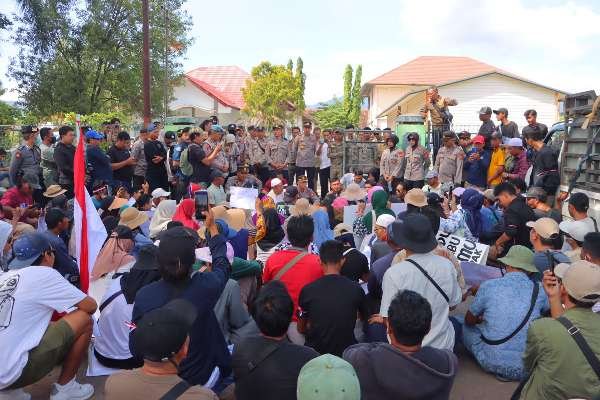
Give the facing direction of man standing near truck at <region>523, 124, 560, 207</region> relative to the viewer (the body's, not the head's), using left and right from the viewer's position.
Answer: facing to the left of the viewer

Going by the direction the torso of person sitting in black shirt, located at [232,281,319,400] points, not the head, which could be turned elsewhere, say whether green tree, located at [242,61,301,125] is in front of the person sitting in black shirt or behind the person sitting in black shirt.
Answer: in front

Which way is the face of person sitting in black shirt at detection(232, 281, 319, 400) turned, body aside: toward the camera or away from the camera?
away from the camera

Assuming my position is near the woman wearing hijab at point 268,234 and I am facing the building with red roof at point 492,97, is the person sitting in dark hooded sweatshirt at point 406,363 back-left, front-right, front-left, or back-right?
back-right

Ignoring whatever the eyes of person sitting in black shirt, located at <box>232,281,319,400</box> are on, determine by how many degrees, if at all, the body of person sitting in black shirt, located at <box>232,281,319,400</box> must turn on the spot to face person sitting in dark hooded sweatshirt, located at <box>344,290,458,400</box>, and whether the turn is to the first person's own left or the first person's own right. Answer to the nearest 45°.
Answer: approximately 90° to the first person's own right

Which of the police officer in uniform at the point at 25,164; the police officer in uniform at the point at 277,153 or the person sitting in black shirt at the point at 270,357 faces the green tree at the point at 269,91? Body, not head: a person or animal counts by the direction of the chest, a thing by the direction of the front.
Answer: the person sitting in black shirt

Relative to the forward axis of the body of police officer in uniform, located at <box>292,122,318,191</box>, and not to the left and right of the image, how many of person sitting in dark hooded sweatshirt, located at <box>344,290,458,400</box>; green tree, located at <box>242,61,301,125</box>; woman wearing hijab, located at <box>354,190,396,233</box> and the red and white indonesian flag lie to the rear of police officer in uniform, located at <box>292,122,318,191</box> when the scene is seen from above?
1

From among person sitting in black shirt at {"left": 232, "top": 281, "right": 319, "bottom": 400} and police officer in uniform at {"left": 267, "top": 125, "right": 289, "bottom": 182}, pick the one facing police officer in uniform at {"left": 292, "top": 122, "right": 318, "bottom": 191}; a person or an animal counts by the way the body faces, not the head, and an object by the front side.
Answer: the person sitting in black shirt

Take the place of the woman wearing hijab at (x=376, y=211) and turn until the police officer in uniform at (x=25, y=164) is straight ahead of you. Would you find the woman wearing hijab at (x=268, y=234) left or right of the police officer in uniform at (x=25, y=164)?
left

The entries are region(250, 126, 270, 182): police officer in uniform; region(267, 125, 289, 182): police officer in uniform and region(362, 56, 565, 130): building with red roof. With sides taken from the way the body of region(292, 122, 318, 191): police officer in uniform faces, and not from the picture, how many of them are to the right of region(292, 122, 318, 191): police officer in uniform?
2

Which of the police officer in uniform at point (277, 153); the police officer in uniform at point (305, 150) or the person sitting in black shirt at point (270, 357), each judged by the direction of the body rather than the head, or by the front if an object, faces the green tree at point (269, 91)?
the person sitting in black shirt

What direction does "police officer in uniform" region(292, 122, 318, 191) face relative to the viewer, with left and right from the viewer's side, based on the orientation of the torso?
facing the viewer

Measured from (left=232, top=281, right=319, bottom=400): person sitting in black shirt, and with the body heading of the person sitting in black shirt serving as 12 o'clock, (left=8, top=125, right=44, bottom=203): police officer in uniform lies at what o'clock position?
The police officer in uniform is roughly at 11 o'clock from the person sitting in black shirt.

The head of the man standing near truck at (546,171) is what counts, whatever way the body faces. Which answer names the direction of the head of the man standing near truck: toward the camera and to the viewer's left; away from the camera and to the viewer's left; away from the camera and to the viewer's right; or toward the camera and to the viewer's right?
toward the camera and to the viewer's left

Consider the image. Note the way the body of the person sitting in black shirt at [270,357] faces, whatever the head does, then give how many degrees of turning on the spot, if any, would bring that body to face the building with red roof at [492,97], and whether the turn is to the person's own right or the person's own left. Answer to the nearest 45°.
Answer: approximately 45° to the person's own right

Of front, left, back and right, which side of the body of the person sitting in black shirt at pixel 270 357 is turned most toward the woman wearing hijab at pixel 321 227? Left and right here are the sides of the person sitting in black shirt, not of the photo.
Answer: front

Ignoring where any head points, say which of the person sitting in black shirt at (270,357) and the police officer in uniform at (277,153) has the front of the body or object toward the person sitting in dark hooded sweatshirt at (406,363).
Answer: the police officer in uniform

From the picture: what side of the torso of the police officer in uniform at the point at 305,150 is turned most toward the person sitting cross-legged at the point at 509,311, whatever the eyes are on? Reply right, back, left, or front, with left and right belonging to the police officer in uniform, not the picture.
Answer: front

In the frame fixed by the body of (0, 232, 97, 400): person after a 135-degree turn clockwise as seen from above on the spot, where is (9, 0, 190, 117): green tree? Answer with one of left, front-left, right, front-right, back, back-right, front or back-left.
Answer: back

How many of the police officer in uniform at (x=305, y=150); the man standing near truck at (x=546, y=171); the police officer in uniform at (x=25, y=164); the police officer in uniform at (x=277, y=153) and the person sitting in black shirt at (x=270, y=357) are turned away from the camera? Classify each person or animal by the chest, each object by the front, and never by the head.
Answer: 1

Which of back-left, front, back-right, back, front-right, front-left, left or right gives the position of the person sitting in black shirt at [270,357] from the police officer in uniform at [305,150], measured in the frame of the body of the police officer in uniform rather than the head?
front
